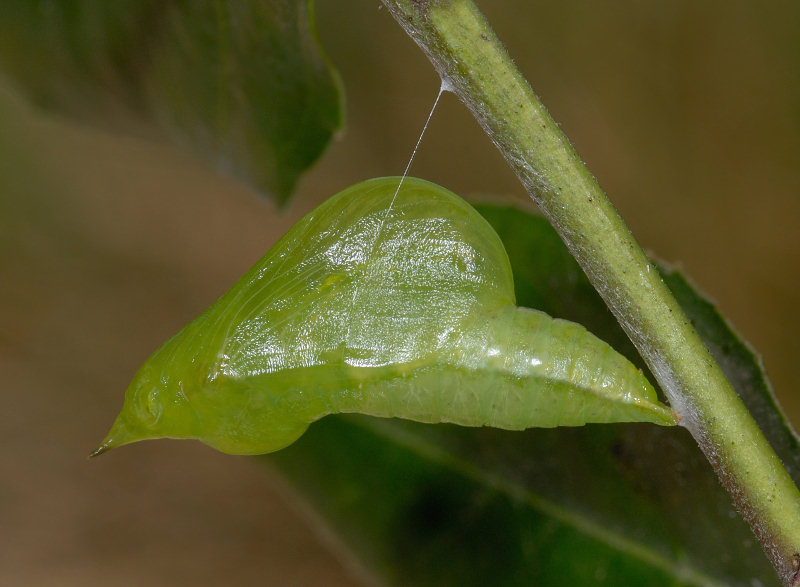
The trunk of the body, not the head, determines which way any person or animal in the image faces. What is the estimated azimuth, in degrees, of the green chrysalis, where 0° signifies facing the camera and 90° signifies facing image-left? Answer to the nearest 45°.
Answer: approximately 90°
